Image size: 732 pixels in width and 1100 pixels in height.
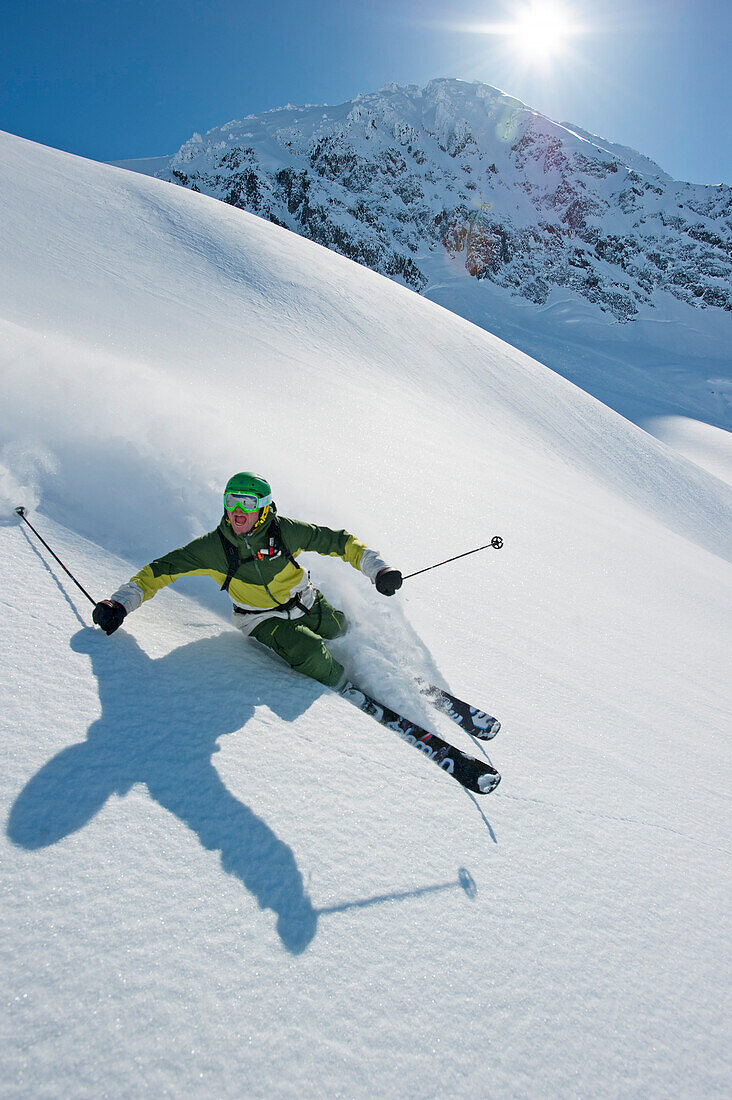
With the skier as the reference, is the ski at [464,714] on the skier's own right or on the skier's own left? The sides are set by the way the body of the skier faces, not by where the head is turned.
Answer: on the skier's own left

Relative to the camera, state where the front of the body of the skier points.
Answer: toward the camera

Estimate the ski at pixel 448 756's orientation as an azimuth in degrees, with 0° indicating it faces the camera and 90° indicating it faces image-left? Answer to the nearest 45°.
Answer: approximately 315°

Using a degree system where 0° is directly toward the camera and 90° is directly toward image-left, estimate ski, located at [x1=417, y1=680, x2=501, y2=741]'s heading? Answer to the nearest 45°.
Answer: approximately 315°

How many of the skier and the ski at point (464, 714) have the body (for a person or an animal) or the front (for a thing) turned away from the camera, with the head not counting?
0

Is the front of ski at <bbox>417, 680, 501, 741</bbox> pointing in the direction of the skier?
no
